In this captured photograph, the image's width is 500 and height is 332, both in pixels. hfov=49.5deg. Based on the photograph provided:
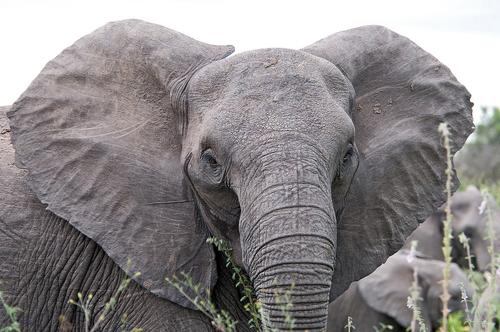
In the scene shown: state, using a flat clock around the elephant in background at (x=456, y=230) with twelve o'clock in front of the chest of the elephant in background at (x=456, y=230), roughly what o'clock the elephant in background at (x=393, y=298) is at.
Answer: the elephant in background at (x=393, y=298) is roughly at 2 o'clock from the elephant in background at (x=456, y=230).

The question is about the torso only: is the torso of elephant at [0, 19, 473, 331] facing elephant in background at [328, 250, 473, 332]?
no

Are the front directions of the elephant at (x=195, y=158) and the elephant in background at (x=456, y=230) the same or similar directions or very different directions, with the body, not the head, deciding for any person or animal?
same or similar directions

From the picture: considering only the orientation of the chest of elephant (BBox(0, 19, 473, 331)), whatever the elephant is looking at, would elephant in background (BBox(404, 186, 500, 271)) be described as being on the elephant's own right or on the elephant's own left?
on the elephant's own left

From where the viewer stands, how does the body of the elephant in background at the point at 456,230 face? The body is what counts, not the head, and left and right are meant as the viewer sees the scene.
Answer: facing the viewer and to the right of the viewer

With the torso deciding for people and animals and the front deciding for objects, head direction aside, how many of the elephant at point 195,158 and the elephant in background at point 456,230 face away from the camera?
0

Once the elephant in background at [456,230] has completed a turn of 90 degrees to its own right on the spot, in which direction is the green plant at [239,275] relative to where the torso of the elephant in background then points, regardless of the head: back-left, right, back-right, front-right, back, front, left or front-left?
front-left
